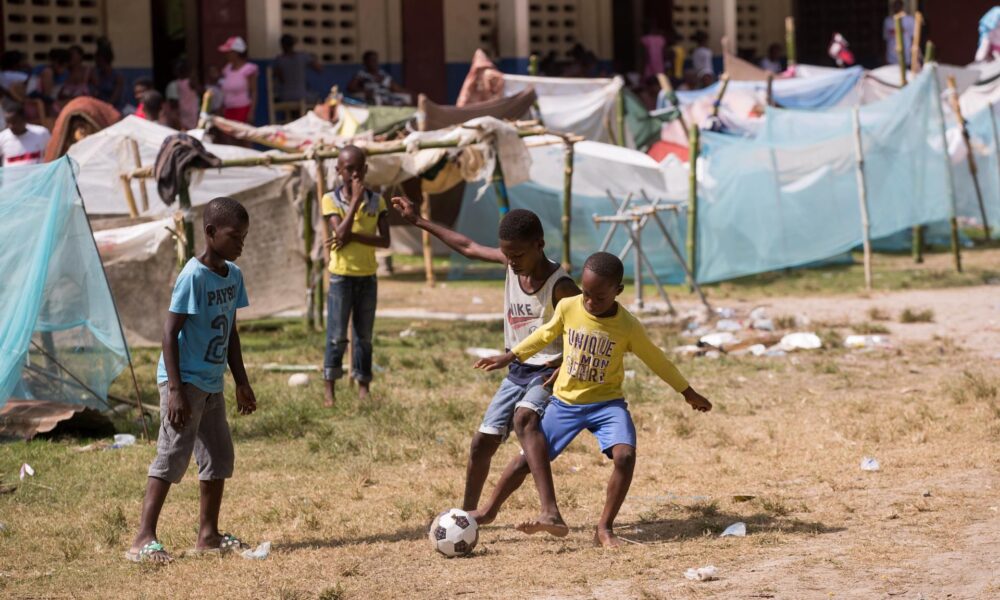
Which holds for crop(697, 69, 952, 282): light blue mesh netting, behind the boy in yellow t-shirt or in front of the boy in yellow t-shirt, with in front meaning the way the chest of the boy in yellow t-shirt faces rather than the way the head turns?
behind

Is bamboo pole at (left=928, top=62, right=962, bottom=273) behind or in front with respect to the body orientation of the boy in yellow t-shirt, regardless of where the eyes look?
behind

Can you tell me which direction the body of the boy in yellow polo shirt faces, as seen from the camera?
toward the camera

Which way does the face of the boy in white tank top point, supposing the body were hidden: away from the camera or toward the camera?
toward the camera

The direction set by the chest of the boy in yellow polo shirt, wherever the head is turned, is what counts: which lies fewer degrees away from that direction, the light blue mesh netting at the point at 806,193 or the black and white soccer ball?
the black and white soccer ball

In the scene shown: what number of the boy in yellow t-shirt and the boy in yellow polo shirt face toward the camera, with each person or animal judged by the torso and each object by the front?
2

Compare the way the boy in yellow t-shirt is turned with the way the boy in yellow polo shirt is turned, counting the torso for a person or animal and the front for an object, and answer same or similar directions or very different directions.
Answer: same or similar directions

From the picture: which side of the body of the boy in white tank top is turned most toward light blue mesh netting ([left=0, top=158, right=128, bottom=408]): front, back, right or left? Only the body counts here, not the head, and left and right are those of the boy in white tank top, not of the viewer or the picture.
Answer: right

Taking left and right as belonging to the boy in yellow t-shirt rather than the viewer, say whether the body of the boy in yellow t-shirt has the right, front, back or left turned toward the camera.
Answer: front

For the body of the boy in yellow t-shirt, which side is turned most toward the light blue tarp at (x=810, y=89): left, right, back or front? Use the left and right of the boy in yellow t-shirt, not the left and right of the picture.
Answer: back

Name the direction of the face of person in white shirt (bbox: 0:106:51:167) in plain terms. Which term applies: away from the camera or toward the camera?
toward the camera

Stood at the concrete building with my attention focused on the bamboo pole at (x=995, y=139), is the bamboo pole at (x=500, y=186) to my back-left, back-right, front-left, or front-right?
front-right

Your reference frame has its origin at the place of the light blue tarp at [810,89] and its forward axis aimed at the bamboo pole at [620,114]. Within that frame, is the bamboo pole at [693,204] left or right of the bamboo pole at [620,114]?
left

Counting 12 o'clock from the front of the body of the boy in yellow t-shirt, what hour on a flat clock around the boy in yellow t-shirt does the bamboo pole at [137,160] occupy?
The bamboo pole is roughly at 5 o'clock from the boy in yellow t-shirt.

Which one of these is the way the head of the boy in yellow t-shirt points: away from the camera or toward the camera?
toward the camera
